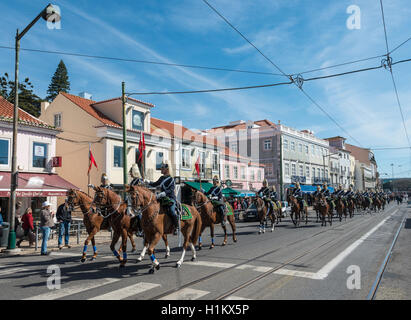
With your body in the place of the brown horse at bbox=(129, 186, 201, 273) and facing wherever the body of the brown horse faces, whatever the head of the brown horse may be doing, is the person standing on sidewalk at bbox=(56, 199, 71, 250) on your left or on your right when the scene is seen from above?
on your right

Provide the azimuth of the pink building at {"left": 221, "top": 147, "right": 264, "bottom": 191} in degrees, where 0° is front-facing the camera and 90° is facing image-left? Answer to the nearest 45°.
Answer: approximately 315°

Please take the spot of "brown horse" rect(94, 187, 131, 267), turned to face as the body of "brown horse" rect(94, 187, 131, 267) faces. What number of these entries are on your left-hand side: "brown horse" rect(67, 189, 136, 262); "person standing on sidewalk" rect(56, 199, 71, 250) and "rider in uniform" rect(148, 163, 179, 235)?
1

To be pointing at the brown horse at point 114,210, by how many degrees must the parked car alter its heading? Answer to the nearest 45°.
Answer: approximately 45° to its left

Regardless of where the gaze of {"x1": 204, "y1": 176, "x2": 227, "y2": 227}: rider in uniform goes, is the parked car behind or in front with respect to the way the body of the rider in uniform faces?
behind

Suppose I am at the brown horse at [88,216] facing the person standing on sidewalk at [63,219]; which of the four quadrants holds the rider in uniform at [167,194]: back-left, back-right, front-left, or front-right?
back-right
